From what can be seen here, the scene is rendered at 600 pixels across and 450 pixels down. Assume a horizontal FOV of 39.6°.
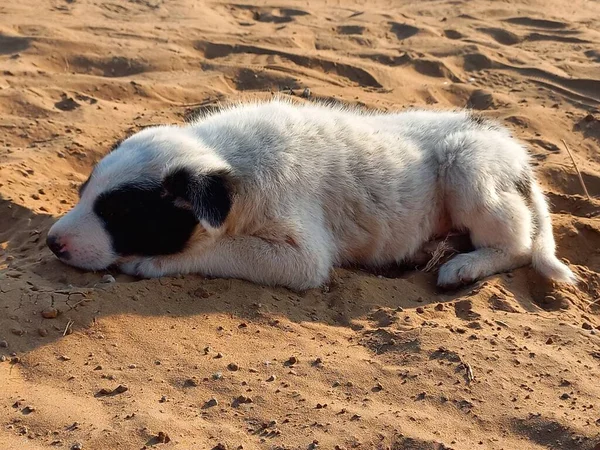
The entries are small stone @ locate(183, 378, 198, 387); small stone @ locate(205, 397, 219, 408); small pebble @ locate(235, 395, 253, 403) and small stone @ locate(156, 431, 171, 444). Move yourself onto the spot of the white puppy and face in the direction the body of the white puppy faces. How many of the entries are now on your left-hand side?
4

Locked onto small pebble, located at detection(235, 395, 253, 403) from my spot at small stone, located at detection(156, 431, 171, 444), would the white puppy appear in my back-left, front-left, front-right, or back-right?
front-left

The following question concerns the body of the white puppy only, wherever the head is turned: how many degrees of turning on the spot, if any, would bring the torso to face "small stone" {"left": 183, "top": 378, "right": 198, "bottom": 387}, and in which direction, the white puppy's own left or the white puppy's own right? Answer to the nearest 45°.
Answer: approximately 90° to the white puppy's own left

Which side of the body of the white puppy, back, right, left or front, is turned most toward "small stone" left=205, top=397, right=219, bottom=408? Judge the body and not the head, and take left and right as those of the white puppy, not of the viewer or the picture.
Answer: left

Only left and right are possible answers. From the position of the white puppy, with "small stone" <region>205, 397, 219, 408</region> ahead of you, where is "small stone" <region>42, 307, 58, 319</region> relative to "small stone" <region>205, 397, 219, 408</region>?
right

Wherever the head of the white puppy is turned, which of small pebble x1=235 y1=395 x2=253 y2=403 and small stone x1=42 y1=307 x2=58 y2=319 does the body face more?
the small stone

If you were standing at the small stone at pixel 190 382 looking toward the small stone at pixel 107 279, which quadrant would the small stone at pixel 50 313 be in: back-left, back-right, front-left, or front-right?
front-left

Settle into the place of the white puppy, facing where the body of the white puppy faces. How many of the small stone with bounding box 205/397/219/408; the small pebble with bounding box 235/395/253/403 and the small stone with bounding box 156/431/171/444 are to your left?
3

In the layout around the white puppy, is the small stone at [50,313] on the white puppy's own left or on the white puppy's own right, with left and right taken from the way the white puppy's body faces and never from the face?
on the white puppy's own left

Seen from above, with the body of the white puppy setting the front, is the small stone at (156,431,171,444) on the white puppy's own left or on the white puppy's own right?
on the white puppy's own left

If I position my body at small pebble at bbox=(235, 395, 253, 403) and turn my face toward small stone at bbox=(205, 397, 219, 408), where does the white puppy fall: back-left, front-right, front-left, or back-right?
back-right

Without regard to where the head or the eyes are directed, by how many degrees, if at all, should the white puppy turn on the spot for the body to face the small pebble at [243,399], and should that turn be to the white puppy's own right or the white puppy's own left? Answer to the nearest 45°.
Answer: approximately 90° to the white puppy's own left

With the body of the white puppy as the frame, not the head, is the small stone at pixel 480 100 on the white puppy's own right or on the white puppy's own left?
on the white puppy's own right

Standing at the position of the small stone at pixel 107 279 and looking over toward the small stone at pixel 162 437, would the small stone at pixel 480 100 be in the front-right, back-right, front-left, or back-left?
back-left

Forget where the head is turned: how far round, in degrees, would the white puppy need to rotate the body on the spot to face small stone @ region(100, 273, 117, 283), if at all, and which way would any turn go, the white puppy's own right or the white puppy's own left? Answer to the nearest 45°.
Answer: approximately 45° to the white puppy's own left

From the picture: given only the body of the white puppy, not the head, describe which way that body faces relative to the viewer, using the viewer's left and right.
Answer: facing to the left of the viewer

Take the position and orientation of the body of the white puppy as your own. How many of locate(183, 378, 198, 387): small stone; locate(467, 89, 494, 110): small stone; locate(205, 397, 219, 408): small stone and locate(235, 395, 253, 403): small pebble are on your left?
3
